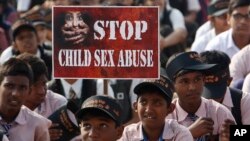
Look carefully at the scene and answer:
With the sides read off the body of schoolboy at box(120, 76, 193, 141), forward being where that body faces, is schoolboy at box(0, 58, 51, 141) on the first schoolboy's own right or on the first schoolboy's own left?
on the first schoolboy's own right

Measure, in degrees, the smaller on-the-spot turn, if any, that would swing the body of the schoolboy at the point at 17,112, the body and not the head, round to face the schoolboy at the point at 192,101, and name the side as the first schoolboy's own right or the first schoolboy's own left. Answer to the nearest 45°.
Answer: approximately 135° to the first schoolboy's own left

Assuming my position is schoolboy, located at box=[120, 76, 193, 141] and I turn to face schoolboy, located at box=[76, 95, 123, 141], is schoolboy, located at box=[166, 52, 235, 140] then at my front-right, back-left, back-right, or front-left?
back-right

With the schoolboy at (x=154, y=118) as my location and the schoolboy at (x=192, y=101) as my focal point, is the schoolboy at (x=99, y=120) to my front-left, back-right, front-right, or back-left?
back-left

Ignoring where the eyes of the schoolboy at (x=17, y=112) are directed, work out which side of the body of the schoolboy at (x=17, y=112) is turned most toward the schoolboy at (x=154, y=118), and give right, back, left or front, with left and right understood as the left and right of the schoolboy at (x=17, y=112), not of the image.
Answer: left

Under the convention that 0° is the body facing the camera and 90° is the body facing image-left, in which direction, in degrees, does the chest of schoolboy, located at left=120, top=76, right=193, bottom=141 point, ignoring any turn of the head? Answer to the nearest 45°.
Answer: approximately 0°

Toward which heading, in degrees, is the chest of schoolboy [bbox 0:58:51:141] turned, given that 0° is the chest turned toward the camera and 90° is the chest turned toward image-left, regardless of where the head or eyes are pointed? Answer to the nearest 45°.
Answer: approximately 45°

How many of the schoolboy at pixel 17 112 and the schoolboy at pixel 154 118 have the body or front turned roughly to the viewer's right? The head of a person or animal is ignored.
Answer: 0
